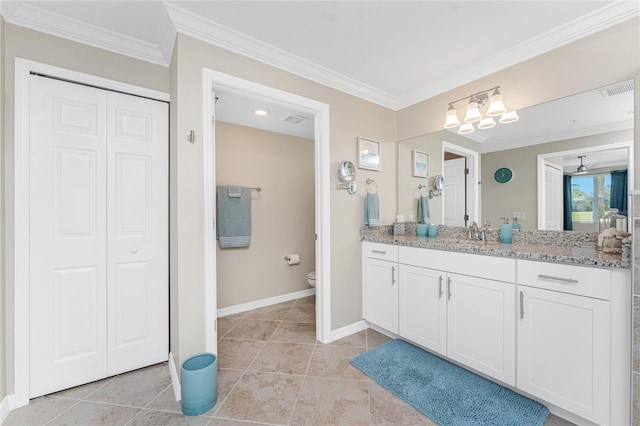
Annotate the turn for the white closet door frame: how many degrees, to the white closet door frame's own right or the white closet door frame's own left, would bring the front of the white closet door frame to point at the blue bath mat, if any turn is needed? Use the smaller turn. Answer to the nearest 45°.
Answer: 0° — it already faces it

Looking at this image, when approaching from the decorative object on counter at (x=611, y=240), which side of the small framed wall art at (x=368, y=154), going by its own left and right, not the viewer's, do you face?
front

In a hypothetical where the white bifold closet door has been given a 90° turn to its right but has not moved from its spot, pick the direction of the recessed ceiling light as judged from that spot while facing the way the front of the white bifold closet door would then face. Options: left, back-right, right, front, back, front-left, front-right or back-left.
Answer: back-right

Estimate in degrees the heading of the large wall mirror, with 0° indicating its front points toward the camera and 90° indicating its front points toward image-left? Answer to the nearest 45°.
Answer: approximately 45°

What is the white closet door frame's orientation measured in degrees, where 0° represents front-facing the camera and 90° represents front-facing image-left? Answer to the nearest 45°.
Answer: approximately 315°

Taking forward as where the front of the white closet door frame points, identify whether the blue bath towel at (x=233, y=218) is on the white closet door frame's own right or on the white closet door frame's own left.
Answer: on the white closet door frame's own left

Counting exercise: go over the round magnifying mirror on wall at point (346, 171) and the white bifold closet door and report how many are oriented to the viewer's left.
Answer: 0

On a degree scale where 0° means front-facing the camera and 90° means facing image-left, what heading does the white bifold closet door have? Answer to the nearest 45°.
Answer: approximately 315°

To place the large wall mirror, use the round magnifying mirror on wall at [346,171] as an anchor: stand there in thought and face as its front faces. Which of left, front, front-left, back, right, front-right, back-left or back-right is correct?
front-left

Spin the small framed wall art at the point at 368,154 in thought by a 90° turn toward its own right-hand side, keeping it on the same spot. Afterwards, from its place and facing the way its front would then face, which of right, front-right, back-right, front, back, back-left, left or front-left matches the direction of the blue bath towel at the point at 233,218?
front-right

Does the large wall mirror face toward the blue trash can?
yes

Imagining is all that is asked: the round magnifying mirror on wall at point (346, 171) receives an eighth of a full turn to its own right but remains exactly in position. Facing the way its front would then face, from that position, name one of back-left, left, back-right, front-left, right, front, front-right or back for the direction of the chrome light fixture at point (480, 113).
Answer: left

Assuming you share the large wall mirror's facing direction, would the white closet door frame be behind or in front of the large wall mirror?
in front
